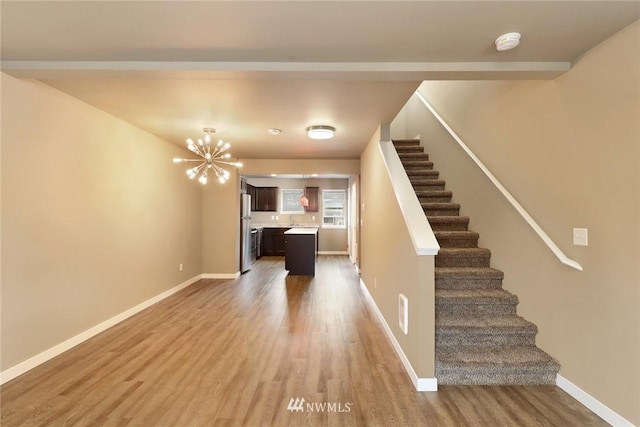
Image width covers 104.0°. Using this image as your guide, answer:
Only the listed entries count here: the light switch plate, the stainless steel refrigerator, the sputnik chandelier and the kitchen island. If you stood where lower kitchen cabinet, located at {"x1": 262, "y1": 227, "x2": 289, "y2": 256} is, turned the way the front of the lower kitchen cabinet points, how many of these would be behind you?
0

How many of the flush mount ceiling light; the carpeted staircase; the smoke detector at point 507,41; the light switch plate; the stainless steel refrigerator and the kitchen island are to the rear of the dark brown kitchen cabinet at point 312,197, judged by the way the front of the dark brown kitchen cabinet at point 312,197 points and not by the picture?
0

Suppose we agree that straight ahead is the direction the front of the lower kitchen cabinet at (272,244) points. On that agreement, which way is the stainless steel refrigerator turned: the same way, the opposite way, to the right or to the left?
to the left

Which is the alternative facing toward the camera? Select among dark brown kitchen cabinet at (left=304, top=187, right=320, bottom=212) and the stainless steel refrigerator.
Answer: the dark brown kitchen cabinet

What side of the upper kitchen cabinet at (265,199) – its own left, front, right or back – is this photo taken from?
front

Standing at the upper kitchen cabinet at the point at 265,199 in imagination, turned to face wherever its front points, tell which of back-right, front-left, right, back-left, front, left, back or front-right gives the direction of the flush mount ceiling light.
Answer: front

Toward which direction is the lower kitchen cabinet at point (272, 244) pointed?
toward the camera

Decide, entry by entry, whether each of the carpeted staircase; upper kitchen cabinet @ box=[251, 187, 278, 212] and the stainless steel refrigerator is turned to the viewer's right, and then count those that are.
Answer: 1

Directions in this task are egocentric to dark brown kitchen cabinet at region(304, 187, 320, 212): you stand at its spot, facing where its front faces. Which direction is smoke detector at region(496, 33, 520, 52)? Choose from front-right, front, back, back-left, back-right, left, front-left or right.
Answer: front

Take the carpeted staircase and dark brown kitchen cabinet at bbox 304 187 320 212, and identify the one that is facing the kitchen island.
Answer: the dark brown kitchen cabinet

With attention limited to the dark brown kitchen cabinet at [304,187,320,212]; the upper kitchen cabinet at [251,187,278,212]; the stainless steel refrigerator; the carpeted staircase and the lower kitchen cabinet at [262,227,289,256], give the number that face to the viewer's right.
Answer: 1

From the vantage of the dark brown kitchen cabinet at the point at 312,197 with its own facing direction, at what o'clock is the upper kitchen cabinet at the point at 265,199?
The upper kitchen cabinet is roughly at 3 o'clock from the dark brown kitchen cabinet.

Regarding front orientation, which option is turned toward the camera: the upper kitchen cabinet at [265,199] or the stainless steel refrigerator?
the upper kitchen cabinet

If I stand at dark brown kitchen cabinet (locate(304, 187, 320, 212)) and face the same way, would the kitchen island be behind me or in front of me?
in front

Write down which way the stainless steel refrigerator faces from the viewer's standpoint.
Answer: facing to the right of the viewer

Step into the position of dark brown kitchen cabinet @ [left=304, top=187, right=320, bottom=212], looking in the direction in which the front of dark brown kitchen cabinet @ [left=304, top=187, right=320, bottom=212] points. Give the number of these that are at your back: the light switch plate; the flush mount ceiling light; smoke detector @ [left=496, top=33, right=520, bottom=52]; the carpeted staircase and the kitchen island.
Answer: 0

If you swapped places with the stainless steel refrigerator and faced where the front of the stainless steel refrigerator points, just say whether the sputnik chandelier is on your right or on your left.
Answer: on your right

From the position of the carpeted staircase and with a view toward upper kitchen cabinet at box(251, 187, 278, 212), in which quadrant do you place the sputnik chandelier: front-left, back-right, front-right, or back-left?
front-left

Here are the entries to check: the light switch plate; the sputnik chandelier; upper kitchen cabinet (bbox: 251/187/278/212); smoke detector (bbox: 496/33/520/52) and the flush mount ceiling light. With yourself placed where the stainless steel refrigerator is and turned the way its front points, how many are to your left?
1

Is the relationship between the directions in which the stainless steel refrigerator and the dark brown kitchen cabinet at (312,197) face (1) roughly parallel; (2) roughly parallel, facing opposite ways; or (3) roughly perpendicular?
roughly perpendicular

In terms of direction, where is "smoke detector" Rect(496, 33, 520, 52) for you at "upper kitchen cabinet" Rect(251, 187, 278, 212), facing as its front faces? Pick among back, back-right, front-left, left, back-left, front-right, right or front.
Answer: front
